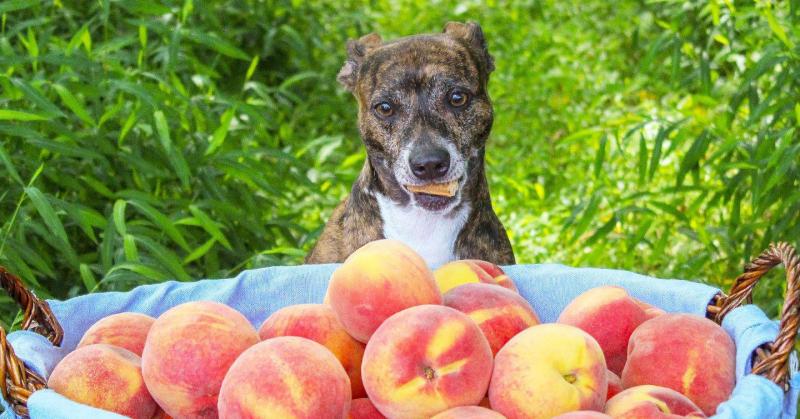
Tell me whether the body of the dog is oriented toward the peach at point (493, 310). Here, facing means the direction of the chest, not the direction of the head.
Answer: yes

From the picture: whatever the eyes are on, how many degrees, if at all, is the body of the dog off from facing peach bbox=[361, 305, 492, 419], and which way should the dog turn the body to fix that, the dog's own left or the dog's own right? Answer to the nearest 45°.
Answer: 0° — it already faces it

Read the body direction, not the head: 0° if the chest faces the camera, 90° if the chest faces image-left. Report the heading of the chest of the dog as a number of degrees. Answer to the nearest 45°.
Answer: approximately 0°

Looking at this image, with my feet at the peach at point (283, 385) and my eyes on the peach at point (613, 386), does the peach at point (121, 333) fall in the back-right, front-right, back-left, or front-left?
back-left

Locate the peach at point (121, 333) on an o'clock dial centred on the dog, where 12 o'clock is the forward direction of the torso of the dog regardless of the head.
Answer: The peach is roughly at 1 o'clock from the dog.

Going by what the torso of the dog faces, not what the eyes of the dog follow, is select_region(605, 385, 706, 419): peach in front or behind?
in front

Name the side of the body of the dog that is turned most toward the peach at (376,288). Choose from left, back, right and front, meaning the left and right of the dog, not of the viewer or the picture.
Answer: front

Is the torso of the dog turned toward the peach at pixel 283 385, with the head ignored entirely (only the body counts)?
yes

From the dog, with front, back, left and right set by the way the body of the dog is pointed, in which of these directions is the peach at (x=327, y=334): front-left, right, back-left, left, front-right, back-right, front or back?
front

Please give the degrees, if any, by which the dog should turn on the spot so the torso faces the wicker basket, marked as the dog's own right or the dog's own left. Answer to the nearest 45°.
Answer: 0° — it already faces it

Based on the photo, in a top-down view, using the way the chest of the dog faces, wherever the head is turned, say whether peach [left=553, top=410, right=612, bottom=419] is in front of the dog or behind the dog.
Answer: in front

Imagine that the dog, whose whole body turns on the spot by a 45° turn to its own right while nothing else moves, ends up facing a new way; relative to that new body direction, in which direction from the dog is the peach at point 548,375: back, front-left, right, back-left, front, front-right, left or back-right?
front-left
